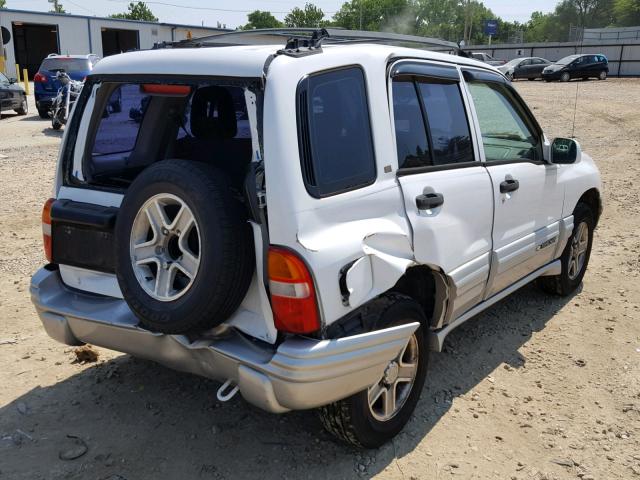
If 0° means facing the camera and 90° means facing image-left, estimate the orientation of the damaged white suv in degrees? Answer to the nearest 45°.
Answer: approximately 225°

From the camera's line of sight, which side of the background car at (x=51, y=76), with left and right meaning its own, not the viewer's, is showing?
back

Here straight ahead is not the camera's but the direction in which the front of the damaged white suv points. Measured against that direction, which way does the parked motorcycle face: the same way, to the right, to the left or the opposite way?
the opposite way

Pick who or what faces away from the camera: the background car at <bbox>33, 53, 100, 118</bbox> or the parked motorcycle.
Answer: the background car

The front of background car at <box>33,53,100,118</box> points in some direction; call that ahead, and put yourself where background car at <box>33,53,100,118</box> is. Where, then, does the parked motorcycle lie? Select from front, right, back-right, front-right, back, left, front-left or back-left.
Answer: back

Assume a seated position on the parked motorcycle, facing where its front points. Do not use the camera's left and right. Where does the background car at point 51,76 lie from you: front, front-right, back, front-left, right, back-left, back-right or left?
back-right

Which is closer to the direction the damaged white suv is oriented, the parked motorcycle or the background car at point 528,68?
the background car

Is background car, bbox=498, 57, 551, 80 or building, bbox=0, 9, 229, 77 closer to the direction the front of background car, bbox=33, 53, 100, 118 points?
the building

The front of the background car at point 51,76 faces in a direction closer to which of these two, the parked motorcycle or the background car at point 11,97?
the background car

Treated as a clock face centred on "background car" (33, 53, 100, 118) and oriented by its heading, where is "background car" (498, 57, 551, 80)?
"background car" (498, 57, 551, 80) is roughly at 2 o'clock from "background car" (33, 53, 100, 118).

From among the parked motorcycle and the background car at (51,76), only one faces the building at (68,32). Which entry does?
the background car
